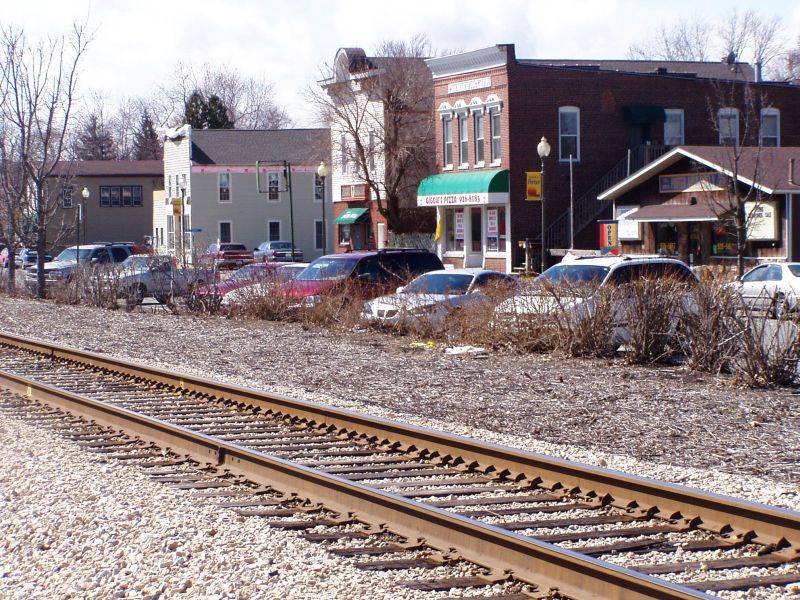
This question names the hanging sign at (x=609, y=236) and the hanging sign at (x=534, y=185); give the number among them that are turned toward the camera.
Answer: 2

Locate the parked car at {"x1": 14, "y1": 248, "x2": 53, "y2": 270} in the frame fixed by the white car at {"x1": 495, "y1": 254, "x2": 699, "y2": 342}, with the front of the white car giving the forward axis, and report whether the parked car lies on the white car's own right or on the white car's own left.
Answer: on the white car's own right

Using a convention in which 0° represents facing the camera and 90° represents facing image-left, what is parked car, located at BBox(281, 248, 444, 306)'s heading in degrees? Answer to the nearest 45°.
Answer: approximately 45°

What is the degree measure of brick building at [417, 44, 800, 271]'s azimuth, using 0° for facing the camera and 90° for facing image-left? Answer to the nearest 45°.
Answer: approximately 45°

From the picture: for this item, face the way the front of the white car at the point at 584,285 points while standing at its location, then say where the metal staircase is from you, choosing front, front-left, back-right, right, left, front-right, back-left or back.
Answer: back-right

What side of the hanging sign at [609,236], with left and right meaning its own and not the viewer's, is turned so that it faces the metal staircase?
back

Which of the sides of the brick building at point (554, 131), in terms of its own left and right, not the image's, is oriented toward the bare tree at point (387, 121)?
right

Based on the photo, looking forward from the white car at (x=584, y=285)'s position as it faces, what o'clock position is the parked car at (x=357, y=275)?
The parked car is roughly at 3 o'clock from the white car.

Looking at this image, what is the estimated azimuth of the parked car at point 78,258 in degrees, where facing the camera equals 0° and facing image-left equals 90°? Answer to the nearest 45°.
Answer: approximately 45°

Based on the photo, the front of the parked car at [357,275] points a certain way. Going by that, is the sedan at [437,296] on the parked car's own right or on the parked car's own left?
on the parked car's own left

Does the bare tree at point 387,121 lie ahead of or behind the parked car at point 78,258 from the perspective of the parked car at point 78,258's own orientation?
behind
